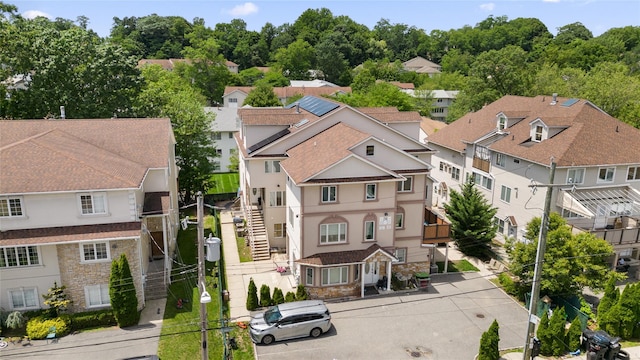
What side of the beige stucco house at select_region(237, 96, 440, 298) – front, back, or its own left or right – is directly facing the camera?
front

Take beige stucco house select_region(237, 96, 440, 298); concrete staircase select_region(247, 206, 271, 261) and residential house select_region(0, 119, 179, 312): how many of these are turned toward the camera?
3

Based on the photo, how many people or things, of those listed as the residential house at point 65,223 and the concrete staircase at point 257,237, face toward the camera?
2

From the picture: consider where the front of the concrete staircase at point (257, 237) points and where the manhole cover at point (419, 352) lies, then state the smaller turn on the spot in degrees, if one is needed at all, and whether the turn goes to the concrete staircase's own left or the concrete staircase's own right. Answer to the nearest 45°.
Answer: approximately 45° to the concrete staircase's own left

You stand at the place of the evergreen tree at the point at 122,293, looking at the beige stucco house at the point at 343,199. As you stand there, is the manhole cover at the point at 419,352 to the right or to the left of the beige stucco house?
right

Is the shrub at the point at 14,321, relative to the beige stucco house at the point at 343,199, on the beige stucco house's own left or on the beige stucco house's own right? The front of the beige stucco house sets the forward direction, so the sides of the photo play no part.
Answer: on the beige stucco house's own right

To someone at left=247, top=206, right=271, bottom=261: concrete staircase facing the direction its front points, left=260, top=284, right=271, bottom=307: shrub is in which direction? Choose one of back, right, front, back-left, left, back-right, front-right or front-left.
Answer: front

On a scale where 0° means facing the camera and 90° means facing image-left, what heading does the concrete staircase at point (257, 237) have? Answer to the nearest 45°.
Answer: approximately 0°

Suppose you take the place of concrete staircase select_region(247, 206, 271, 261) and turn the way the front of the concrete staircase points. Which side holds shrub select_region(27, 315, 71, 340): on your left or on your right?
on your right

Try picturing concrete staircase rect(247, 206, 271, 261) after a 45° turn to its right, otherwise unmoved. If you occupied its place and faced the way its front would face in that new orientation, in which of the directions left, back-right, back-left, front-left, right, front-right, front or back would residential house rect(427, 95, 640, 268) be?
back-left

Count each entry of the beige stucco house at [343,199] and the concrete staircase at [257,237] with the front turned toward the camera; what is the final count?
2
